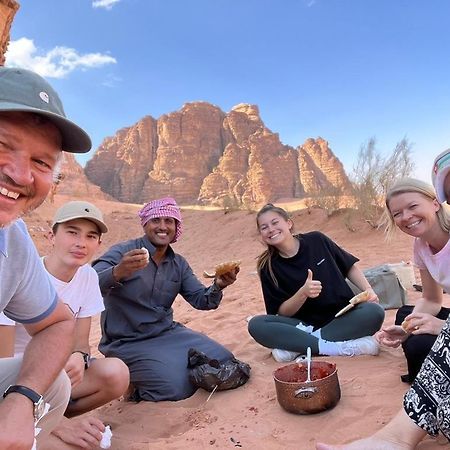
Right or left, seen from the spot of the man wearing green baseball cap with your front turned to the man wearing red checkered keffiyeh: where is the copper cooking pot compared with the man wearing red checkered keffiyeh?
right

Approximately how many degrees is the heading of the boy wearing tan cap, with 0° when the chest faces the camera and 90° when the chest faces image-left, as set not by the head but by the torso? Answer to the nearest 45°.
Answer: approximately 315°

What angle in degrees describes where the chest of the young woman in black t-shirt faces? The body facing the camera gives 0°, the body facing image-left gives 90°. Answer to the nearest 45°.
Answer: approximately 0°

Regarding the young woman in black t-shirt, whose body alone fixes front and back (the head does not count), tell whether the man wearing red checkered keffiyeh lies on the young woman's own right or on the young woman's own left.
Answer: on the young woman's own right

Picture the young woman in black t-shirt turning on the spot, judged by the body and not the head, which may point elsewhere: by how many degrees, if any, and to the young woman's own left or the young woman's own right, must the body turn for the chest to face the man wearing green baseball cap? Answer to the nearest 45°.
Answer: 0° — they already face them
